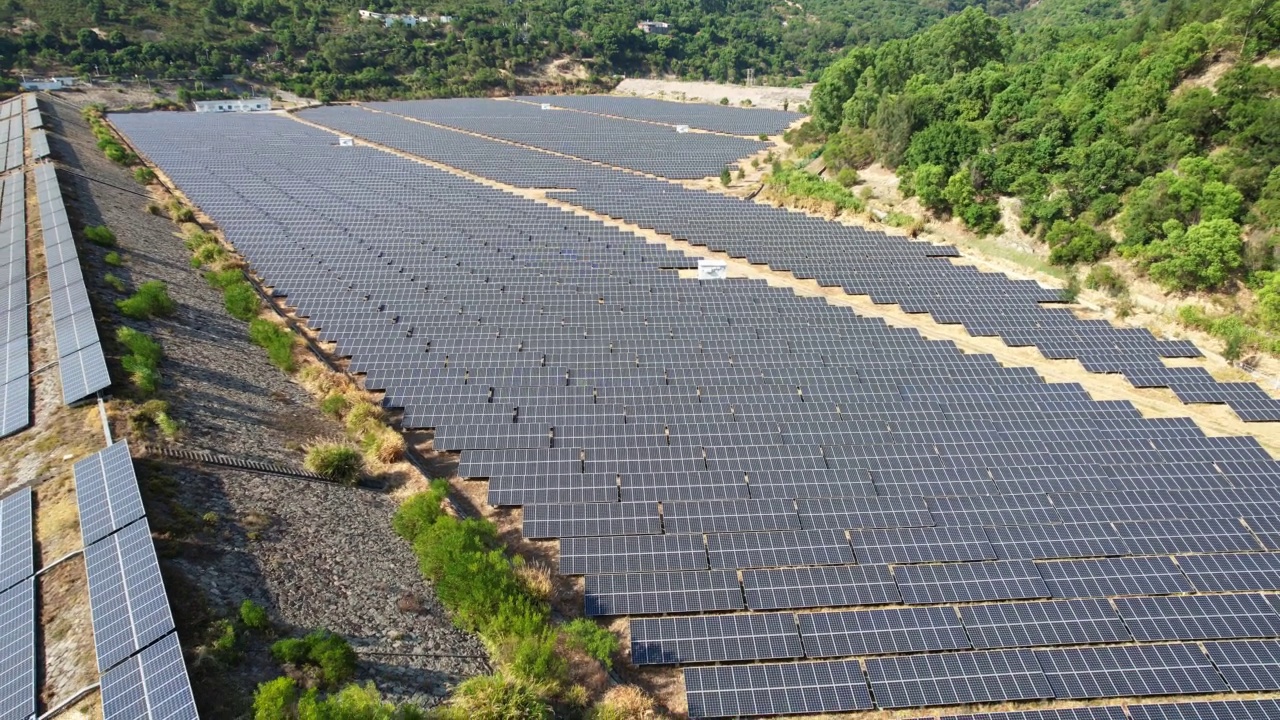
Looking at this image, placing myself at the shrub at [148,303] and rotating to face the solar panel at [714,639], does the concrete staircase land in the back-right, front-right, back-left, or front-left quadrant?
front-right

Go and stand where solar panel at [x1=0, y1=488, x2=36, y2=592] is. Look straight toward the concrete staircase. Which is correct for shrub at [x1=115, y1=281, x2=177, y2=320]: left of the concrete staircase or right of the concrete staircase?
left

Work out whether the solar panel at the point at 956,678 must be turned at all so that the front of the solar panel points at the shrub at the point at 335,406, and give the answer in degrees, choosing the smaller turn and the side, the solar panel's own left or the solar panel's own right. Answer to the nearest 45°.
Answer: approximately 90° to the solar panel's own right

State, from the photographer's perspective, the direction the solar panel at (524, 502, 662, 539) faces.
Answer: facing the viewer

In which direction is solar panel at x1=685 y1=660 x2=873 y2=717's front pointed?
toward the camera

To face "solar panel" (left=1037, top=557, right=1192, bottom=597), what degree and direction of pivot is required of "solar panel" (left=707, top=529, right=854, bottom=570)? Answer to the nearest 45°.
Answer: approximately 90° to its left

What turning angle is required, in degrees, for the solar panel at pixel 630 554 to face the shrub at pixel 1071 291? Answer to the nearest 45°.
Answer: approximately 135° to its left

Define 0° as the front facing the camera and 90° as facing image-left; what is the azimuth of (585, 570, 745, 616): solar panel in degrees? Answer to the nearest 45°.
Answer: approximately 0°

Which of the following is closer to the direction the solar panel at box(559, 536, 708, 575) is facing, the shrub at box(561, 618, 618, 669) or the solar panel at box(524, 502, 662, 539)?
the shrub

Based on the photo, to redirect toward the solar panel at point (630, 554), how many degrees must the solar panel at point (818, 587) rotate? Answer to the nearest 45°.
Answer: approximately 90° to its right

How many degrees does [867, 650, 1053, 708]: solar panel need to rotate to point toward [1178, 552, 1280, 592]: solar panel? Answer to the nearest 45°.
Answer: approximately 135° to its left

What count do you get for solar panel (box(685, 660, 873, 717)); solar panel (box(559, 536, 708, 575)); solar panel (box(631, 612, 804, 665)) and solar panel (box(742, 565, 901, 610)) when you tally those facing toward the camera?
4

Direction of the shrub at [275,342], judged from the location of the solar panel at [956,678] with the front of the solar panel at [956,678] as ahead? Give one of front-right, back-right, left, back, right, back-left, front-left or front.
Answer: right

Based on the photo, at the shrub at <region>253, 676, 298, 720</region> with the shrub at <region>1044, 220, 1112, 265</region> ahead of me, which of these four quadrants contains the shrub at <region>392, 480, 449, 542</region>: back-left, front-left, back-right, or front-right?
front-left

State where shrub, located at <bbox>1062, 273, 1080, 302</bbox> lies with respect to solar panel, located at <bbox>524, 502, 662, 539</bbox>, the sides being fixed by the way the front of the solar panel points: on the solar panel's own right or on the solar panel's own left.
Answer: on the solar panel's own left

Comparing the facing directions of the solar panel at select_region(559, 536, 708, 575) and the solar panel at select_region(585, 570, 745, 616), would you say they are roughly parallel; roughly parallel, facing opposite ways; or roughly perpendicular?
roughly parallel
